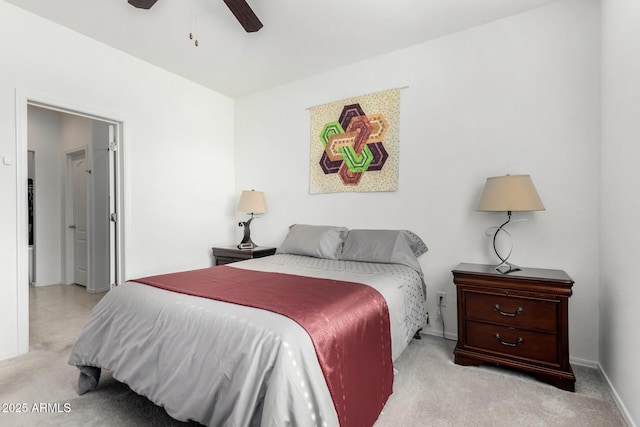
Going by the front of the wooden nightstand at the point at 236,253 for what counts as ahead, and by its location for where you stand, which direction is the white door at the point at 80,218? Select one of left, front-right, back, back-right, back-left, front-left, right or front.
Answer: right

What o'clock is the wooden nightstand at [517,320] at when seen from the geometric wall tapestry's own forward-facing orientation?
The wooden nightstand is roughly at 9 o'clock from the geometric wall tapestry.

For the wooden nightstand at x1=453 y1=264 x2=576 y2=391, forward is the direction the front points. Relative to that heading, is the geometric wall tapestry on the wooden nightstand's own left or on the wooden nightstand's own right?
on the wooden nightstand's own right

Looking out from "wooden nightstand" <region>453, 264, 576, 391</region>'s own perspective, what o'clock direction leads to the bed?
The bed is roughly at 1 o'clock from the wooden nightstand.

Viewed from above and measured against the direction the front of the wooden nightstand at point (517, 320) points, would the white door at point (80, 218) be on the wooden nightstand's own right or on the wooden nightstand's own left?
on the wooden nightstand's own right

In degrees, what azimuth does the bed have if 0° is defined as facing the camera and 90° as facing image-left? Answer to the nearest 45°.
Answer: approximately 45°

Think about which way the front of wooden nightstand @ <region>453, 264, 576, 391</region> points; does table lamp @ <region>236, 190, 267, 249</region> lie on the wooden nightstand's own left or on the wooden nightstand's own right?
on the wooden nightstand's own right

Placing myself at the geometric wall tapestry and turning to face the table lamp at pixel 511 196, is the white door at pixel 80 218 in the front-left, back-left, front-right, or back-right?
back-right

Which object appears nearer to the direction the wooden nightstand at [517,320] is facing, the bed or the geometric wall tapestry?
the bed

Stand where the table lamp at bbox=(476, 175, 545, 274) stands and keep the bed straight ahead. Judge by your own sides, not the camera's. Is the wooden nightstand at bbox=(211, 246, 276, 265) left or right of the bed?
right

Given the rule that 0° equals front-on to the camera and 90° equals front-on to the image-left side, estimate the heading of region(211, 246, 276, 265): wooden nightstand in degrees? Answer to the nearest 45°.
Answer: approximately 45°
